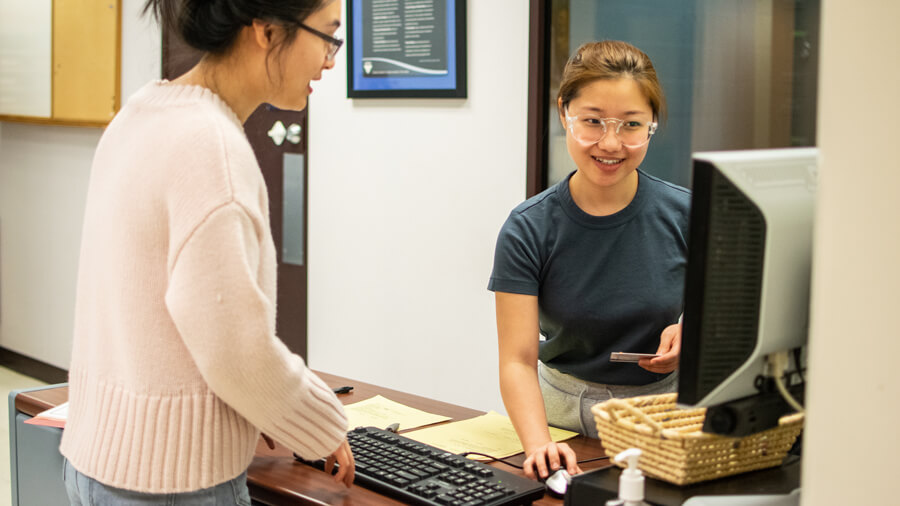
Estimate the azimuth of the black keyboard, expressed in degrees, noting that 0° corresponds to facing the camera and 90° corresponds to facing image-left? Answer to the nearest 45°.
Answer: approximately 45°

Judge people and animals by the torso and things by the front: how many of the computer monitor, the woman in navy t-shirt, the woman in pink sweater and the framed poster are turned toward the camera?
2

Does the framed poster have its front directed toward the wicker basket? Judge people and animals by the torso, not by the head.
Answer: yes

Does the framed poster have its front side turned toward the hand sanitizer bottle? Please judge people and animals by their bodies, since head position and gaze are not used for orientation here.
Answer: yes

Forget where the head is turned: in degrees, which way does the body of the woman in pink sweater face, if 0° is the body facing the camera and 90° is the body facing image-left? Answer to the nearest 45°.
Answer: approximately 225°

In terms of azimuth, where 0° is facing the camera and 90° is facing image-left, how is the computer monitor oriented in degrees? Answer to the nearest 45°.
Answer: approximately 135°
